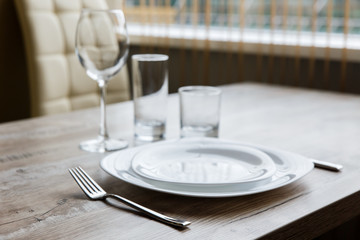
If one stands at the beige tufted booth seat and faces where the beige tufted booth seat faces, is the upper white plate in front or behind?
in front

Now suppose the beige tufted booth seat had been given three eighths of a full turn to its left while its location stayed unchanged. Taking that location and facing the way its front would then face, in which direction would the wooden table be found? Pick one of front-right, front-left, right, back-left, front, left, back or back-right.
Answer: back

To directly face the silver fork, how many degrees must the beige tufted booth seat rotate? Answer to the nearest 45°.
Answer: approximately 45° to its right

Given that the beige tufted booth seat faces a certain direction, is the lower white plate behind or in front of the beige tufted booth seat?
in front

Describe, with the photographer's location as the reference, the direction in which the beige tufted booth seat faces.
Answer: facing the viewer and to the right of the viewer

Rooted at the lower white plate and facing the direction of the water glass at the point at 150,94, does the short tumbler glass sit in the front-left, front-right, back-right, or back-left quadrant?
front-right

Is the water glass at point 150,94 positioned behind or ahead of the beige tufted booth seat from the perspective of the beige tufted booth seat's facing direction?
ahead

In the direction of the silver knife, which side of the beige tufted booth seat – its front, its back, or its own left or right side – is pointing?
front

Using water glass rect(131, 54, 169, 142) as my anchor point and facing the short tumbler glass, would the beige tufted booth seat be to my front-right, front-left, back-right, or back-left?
back-left
